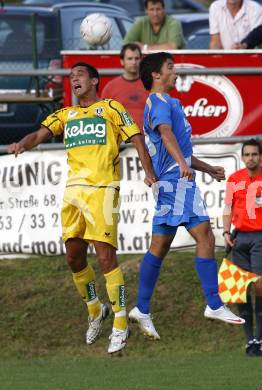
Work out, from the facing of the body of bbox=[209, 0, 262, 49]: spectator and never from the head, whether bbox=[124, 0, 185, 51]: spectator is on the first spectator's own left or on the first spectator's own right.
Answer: on the first spectator's own right

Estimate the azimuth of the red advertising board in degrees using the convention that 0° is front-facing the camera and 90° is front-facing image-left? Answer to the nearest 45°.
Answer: approximately 0°

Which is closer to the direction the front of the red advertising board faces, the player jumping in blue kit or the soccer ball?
the player jumping in blue kit

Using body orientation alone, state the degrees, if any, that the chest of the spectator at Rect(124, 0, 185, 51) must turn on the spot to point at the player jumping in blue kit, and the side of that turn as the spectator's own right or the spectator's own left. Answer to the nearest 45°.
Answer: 0° — they already face them

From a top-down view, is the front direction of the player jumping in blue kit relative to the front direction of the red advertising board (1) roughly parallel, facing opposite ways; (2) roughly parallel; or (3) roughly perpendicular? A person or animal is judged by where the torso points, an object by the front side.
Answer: roughly perpendicular
